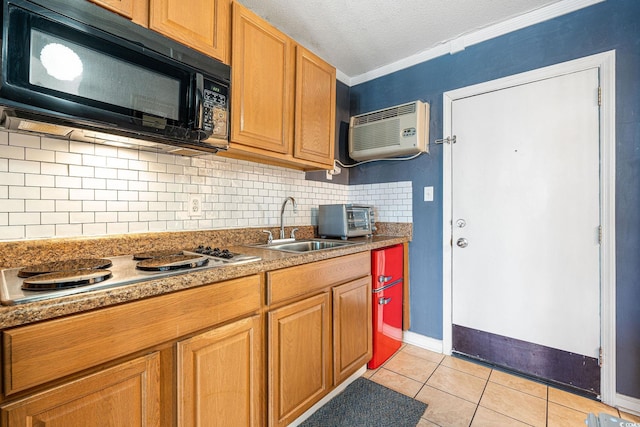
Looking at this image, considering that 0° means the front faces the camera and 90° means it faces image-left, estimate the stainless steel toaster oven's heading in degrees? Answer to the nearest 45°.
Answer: approximately 315°

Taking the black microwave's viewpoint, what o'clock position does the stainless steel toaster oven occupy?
The stainless steel toaster oven is roughly at 10 o'clock from the black microwave.

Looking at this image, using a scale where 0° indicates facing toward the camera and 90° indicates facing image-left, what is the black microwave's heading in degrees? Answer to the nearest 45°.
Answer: approximately 315°

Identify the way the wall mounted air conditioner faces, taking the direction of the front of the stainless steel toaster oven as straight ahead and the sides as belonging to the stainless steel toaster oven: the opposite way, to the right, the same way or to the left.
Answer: to the right
